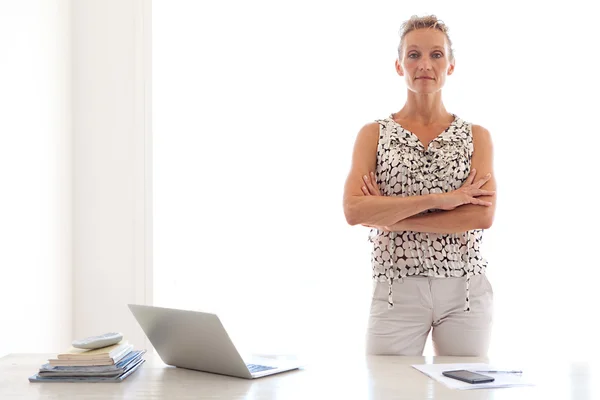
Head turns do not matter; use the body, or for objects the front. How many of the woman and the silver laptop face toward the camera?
1

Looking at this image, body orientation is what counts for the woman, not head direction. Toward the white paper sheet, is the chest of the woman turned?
yes

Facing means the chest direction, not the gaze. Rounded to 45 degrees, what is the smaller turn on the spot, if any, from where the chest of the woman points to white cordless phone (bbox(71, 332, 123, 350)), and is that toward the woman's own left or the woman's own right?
approximately 45° to the woman's own right

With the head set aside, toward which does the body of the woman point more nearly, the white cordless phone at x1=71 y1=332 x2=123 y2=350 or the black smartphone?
the black smartphone

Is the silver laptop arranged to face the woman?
yes

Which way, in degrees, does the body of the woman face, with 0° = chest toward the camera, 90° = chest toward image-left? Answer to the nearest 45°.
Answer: approximately 0°

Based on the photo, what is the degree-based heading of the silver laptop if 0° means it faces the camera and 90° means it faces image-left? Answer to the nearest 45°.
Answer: approximately 225°

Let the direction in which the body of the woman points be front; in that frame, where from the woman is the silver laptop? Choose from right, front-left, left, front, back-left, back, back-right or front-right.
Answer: front-right

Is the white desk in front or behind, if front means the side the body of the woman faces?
in front

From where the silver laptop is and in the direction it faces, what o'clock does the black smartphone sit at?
The black smartphone is roughly at 2 o'clock from the silver laptop.
